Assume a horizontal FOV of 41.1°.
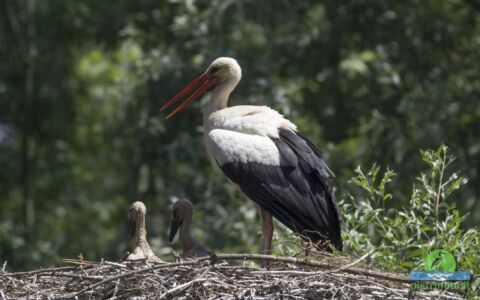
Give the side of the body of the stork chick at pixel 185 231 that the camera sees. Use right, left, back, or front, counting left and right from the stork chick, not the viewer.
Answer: left

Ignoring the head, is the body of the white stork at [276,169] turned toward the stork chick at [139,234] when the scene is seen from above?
yes

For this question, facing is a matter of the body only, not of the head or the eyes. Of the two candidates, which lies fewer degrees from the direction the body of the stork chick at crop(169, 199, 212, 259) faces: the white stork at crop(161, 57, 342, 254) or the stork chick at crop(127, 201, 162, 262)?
the stork chick

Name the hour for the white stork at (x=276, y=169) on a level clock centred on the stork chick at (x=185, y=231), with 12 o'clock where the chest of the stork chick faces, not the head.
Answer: The white stork is roughly at 7 o'clock from the stork chick.

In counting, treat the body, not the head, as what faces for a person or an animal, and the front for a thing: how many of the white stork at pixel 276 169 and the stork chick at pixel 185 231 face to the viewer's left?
2

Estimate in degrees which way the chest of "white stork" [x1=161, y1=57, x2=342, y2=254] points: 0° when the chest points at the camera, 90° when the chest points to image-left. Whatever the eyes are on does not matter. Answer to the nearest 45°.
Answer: approximately 90°
